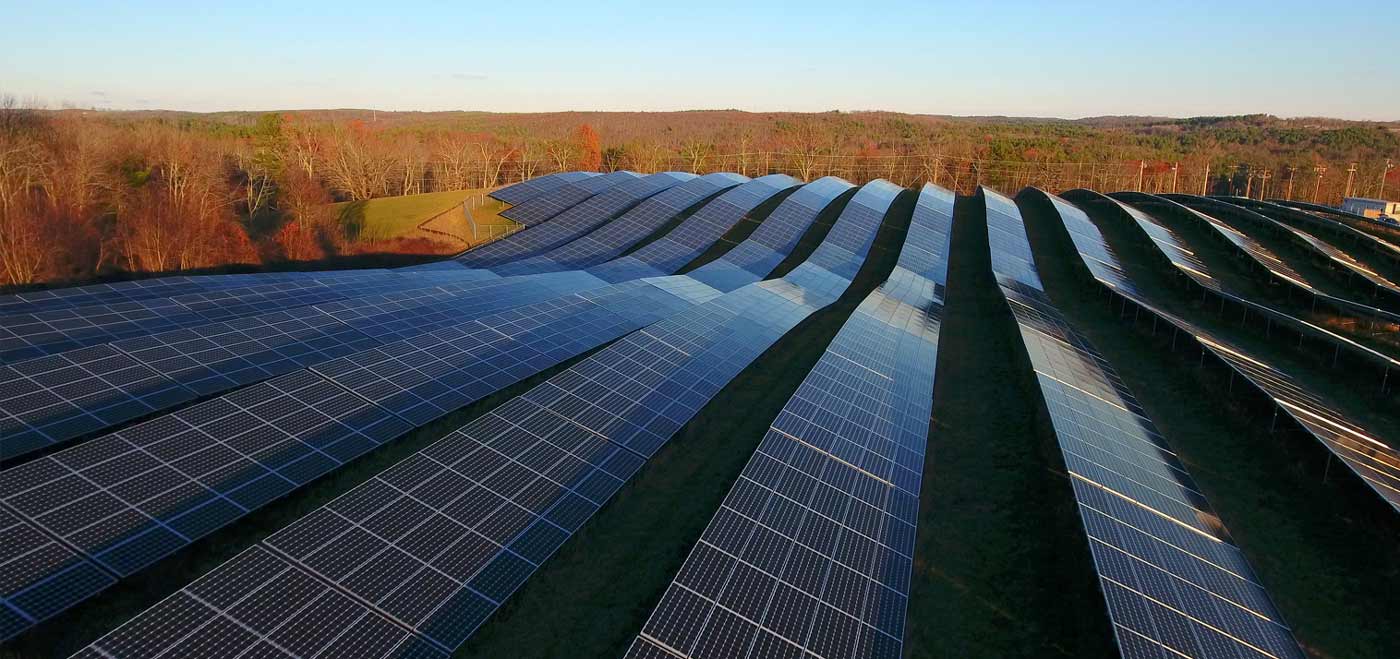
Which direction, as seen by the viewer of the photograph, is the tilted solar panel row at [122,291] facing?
facing the viewer and to the right of the viewer

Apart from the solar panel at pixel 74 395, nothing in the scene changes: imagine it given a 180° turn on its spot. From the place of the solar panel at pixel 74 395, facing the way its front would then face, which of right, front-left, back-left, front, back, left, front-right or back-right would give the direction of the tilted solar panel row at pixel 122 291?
front-right
